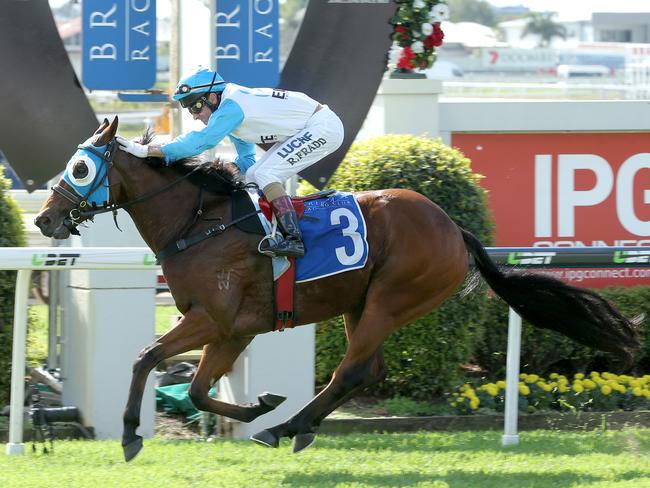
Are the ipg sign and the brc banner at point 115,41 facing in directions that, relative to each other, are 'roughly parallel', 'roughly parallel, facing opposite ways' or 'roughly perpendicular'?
roughly parallel

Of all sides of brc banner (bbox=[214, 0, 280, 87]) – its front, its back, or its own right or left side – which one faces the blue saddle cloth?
front

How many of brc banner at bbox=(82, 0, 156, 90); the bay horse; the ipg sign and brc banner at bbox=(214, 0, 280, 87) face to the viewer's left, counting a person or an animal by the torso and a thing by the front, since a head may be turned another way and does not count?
1

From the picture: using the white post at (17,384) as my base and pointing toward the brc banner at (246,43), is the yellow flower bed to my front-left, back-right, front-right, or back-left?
front-right

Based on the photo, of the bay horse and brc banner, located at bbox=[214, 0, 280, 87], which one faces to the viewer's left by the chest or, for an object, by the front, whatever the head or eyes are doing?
the bay horse

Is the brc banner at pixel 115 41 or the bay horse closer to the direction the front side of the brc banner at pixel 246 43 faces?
the bay horse

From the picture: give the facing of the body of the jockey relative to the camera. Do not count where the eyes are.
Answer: to the viewer's left

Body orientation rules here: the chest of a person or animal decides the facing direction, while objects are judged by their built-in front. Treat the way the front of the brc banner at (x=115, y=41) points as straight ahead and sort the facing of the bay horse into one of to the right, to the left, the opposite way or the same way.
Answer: to the right

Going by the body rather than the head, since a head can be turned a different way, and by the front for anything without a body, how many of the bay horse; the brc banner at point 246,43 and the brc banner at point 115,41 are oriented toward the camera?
2

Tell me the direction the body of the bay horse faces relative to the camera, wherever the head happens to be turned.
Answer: to the viewer's left

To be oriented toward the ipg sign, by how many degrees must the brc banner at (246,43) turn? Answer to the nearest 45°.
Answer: approximately 90° to its left

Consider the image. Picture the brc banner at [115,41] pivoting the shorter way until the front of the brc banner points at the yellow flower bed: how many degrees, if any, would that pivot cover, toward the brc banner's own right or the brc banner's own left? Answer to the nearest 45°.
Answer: approximately 90° to the brc banner's own left

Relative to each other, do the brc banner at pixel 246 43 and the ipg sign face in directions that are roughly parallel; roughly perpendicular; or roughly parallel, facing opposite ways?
roughly parallel

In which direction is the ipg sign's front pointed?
toward the camera

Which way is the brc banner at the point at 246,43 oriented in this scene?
toward the camera

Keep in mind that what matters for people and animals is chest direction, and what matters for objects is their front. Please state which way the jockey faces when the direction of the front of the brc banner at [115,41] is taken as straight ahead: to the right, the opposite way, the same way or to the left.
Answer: to the right

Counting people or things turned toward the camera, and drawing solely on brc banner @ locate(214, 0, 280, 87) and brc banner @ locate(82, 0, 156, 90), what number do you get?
2
